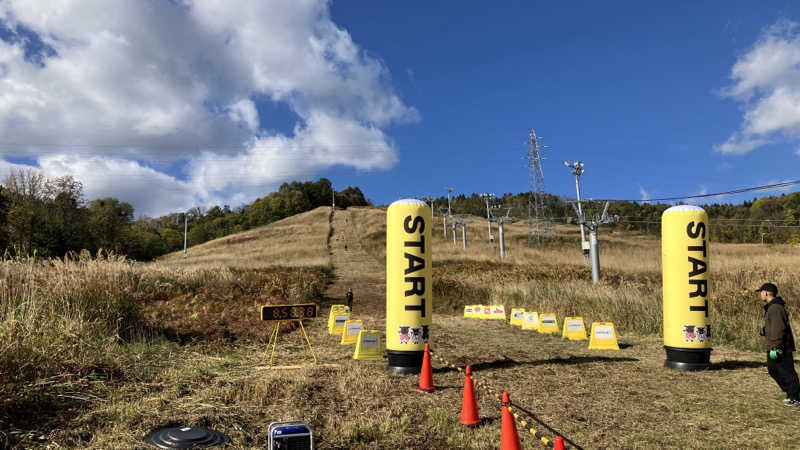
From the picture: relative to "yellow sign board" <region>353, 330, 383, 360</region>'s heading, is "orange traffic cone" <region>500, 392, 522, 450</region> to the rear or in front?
in front

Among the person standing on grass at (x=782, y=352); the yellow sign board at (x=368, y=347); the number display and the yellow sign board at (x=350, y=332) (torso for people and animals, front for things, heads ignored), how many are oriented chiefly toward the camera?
3

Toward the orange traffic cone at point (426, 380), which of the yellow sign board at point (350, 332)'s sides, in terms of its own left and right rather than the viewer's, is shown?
front

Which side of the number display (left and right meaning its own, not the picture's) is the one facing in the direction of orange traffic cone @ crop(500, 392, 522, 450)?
front

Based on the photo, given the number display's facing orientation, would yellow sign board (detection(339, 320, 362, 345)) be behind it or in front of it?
behind

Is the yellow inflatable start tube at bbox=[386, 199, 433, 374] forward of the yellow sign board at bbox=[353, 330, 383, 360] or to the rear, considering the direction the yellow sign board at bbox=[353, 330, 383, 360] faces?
forward

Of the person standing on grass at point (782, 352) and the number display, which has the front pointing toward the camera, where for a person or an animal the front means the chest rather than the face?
the number display

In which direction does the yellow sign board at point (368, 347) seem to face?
toward the camera

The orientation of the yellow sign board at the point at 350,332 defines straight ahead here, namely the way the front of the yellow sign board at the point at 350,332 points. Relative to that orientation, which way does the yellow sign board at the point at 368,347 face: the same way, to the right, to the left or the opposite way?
the same way

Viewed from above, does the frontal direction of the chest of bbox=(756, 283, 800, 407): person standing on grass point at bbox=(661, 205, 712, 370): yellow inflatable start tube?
no

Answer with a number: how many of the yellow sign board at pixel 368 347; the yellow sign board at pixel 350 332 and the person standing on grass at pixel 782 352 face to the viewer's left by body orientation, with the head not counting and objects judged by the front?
1

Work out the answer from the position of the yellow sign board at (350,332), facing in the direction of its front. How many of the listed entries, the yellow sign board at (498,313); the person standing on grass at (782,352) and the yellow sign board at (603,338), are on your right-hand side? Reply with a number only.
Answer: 0

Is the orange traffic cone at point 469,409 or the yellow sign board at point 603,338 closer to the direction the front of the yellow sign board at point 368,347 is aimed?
the orange traffic cone

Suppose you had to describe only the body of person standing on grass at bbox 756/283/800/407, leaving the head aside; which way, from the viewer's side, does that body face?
to the viewer's left
